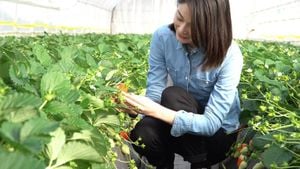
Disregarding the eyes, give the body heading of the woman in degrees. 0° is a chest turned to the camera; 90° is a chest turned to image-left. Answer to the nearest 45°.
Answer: approximately 45°

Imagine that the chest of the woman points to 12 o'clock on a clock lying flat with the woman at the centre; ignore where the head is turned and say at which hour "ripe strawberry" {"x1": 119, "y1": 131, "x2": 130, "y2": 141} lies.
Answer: The ripe strawberry is roughly at 1 o'clock from the woman.
